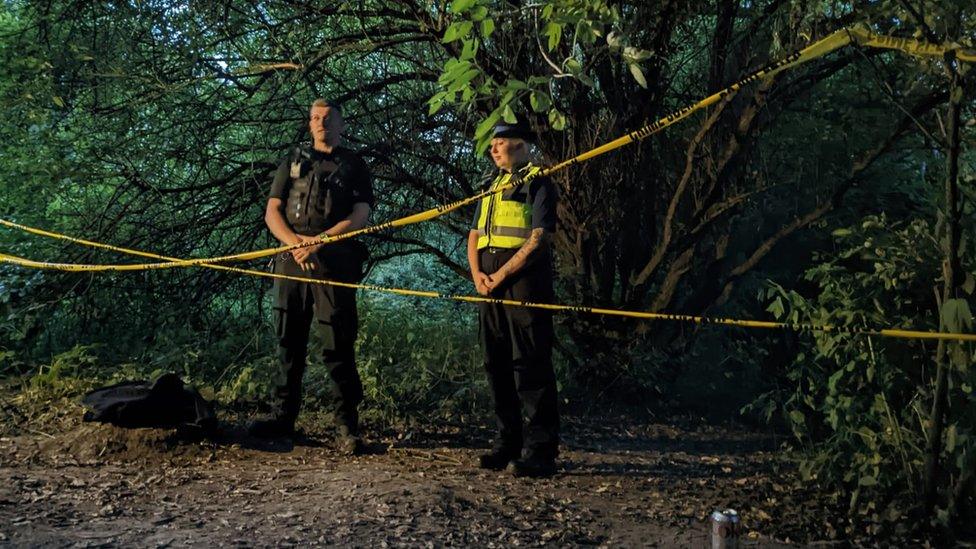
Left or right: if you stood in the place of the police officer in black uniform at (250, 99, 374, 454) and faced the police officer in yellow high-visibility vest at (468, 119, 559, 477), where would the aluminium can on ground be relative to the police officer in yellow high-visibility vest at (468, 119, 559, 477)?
right

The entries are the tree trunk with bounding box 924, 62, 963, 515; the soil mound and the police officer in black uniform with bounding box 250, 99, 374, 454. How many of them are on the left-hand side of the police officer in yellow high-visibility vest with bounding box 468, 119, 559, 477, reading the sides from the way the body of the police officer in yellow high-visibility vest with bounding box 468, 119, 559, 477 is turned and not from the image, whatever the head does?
1

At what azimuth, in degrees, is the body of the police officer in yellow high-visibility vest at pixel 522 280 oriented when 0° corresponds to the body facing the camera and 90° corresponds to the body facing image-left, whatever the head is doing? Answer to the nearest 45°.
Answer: approximately 45°

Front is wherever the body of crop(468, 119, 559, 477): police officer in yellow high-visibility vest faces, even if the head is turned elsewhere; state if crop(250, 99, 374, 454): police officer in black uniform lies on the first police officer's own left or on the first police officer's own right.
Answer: on the first police officer's own right

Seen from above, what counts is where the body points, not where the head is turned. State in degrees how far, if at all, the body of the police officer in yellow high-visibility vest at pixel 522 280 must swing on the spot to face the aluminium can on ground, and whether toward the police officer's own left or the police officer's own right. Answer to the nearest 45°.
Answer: approximately 45° to the police officer's own left

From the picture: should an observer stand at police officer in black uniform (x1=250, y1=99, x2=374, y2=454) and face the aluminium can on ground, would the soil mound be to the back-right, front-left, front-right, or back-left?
back-right

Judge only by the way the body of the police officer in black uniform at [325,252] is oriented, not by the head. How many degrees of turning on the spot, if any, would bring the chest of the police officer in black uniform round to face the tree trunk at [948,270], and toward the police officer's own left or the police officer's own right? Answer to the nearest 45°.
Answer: approximately 90° to the police officer's own left

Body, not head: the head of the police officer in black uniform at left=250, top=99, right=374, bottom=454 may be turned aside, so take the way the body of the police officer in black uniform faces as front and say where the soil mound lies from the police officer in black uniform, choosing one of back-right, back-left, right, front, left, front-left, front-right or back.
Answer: front-right

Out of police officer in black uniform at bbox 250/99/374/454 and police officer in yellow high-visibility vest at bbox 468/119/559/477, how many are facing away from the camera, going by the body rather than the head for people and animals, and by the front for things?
0

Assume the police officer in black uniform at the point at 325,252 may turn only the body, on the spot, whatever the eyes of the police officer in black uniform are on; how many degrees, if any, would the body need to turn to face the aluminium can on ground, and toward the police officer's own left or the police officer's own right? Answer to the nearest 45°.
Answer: approximately 45° to the police officer's own left

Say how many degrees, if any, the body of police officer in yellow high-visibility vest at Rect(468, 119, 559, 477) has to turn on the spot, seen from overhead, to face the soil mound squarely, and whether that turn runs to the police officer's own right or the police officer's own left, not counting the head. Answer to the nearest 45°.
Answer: approximately 45° to the police officer's own right

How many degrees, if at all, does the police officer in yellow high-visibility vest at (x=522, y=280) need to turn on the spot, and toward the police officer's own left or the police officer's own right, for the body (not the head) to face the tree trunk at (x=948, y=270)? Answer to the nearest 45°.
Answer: approximately 90° to the police officer's own left
